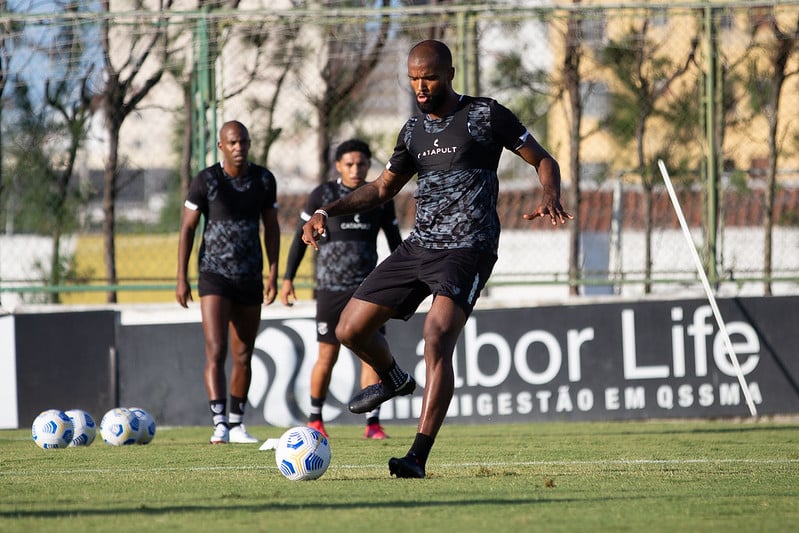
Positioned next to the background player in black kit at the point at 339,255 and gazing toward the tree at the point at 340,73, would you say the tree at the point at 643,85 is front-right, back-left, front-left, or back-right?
front-right

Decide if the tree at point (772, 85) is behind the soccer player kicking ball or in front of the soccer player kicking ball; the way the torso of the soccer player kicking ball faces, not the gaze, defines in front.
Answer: behind

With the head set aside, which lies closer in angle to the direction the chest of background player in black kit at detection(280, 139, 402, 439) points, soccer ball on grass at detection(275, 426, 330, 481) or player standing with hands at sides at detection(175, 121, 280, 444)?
the soccer ball on grass

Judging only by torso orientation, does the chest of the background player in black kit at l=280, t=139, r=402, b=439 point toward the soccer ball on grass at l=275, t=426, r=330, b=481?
yes

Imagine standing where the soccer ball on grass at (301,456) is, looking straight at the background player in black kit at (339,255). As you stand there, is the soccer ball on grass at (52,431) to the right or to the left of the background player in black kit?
left

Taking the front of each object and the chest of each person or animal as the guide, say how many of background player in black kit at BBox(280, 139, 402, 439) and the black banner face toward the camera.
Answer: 2

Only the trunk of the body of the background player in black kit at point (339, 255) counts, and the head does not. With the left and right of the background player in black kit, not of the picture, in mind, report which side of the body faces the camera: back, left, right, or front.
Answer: front

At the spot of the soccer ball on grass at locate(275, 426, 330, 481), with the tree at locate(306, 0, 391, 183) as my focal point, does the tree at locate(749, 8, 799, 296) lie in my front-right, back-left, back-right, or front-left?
front-right

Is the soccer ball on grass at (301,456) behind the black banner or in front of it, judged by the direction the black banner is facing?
in front

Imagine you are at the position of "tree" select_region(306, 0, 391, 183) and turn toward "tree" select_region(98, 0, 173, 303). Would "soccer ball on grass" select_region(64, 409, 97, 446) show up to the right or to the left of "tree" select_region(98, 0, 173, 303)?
left

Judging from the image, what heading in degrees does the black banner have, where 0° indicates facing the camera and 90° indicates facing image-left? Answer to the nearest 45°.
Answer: approximately 0°
